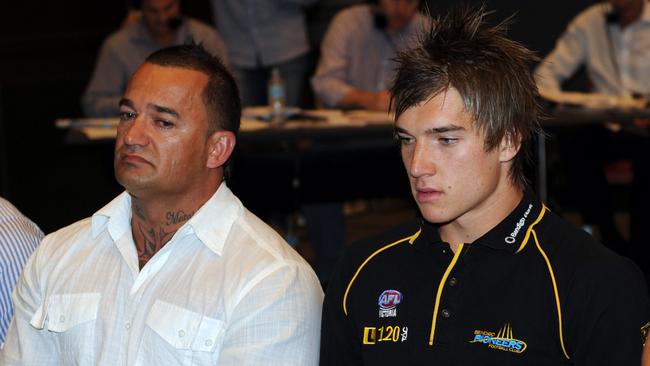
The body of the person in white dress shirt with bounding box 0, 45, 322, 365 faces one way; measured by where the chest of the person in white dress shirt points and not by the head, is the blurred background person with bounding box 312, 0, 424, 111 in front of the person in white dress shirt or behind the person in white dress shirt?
behind

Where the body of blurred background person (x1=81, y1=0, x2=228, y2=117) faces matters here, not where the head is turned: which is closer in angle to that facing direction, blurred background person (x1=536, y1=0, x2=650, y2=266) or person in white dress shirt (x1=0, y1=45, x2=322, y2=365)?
the person in white dress shirt

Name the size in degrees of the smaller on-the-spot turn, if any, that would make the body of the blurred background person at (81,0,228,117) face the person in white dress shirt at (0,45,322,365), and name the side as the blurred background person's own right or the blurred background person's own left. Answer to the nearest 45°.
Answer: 0° — they already face them

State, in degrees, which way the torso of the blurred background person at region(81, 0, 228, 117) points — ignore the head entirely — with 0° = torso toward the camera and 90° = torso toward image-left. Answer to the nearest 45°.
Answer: approximately 0°

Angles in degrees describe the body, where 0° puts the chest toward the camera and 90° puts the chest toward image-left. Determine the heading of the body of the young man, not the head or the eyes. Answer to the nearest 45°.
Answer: approximately 45°

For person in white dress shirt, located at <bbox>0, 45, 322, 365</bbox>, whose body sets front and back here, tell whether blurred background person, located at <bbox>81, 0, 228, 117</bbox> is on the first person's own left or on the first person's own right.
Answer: on the first person's own right

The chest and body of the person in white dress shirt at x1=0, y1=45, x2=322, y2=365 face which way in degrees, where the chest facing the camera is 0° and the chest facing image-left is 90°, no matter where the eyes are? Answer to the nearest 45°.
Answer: approximately 45°
